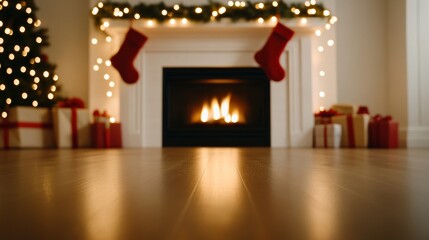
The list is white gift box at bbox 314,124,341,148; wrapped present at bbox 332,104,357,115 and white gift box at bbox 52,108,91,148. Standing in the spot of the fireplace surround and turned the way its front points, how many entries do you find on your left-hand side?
2

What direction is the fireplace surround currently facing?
toward the camera
